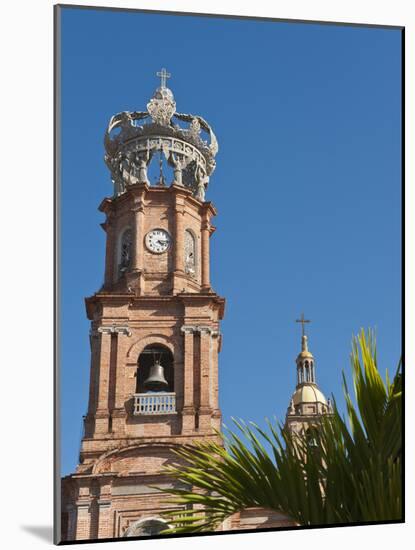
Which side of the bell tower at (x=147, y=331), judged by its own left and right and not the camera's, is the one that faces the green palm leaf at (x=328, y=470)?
front

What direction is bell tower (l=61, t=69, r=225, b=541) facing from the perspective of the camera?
toward the camera
